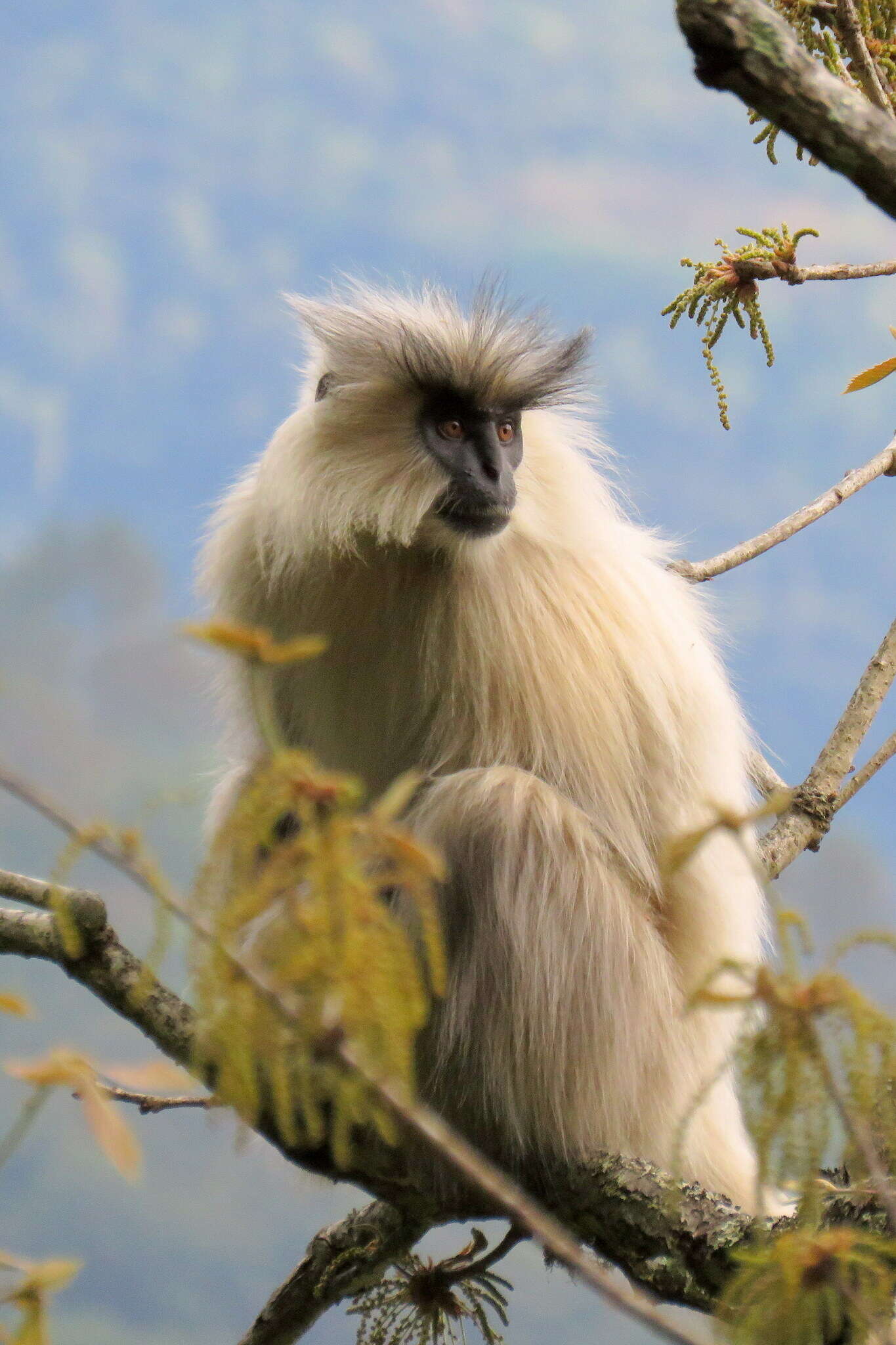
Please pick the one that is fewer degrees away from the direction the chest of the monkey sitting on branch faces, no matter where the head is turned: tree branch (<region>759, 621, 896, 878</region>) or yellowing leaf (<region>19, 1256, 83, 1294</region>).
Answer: the yellowing leaf

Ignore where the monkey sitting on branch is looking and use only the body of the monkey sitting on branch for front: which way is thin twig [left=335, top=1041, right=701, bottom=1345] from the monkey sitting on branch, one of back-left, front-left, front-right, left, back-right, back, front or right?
front-left

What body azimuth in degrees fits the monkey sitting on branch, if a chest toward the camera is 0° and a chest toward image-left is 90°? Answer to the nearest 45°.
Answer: approximately 45°

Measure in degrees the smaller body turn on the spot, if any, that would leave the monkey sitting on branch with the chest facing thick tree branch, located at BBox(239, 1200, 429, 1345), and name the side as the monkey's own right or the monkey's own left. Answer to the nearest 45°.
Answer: approximately 90° to the monkey's own right
